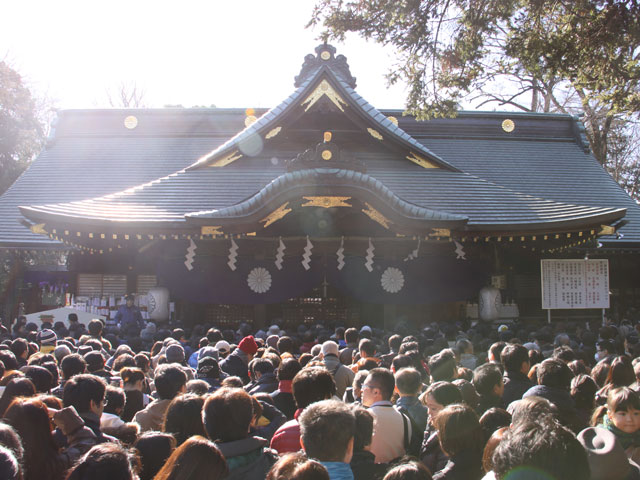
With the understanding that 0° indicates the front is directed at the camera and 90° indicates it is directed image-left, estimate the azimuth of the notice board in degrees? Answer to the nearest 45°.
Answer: approximately 0°

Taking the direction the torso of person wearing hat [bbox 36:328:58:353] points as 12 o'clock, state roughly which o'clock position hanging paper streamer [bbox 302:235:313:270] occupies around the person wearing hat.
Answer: The hanging paper streamer is roughly at 2 o'clock from the person wearing hat.

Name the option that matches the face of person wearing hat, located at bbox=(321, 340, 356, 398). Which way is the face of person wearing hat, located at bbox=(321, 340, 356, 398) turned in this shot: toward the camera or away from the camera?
away from the camera

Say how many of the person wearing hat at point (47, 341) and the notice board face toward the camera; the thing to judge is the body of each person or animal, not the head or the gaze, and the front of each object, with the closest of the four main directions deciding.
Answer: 1

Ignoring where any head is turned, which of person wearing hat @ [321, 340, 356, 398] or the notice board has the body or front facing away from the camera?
the person wearing hat

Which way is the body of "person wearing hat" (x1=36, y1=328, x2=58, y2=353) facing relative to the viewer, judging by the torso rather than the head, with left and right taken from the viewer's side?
facing away from the viewer

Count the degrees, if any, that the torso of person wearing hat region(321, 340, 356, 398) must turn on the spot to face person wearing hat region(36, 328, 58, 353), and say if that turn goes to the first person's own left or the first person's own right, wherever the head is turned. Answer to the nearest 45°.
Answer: approximately 45° to the first person's own left

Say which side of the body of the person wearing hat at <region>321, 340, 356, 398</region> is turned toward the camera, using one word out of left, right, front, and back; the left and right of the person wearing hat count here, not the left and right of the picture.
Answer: back

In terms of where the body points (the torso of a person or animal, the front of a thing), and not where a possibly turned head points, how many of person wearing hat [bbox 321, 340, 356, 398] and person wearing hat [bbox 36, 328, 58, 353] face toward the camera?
0

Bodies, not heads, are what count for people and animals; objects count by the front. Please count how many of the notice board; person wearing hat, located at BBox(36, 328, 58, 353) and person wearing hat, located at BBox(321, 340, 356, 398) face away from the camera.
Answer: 2

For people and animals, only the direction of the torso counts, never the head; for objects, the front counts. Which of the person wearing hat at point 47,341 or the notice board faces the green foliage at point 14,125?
the person wearing hat

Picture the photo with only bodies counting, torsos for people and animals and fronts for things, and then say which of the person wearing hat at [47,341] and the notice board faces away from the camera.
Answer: the person wearing hat

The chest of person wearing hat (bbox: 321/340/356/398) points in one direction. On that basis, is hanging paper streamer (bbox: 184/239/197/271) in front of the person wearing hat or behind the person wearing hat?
in front
